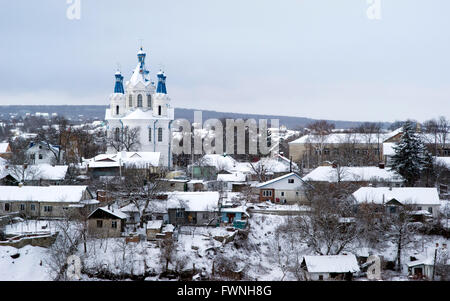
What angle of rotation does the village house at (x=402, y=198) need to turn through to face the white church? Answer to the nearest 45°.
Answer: approximately 135° to its right

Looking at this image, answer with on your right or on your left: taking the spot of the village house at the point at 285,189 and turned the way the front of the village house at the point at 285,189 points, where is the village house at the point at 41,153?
on your right

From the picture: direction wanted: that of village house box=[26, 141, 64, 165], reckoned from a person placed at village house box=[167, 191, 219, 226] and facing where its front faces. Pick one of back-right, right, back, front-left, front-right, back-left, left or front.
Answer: back-right

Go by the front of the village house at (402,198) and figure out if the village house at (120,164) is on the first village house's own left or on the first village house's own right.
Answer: on the first village house's own right

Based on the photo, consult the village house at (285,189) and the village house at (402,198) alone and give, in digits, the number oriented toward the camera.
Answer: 2

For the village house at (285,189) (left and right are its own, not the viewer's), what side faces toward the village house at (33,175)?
right

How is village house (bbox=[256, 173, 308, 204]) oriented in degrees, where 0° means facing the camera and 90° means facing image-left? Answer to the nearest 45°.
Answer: approximately 0°
